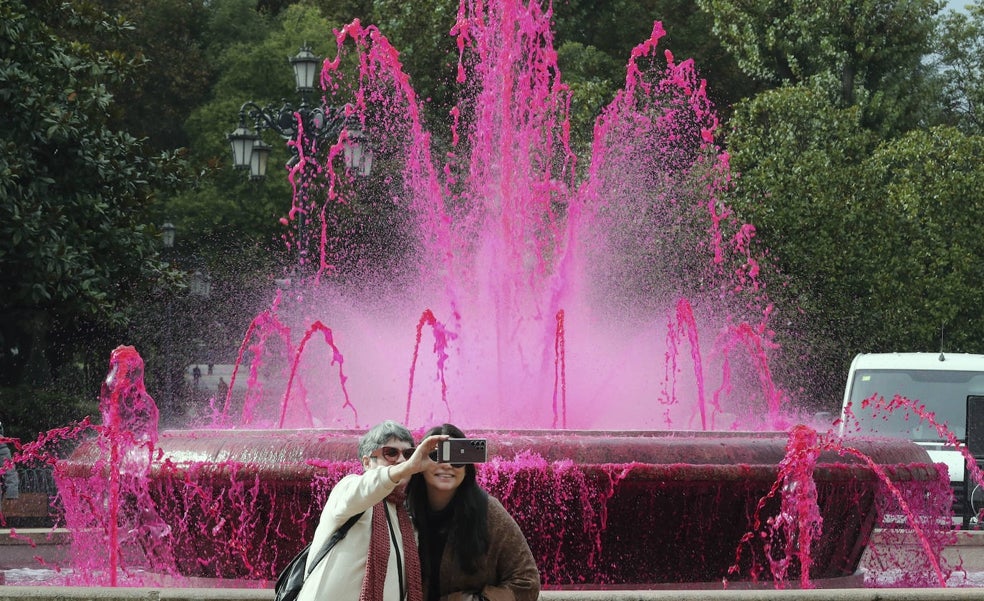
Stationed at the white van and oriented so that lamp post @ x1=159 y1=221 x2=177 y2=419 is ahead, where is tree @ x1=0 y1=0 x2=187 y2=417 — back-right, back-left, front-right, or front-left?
front-left

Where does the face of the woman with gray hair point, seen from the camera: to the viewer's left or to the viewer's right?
to the viewer's right

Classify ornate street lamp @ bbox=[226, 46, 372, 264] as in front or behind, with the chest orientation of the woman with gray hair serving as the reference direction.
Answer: behind

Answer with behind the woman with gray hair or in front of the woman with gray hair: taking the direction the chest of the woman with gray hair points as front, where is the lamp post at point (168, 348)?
behind

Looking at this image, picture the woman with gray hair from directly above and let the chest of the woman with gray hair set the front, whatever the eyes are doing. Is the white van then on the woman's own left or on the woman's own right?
on the woman's own left

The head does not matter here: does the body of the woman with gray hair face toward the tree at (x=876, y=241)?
no

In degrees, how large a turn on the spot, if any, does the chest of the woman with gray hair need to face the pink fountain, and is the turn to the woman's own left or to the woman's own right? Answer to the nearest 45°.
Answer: approximately 135° to the woman's own left

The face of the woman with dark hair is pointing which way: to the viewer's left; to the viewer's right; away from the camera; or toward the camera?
toward the camera

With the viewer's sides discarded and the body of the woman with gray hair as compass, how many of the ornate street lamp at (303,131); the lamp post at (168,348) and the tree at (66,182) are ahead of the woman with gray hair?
0

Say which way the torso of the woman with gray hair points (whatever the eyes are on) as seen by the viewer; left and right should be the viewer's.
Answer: facing the viewer and to the right of the viewer
